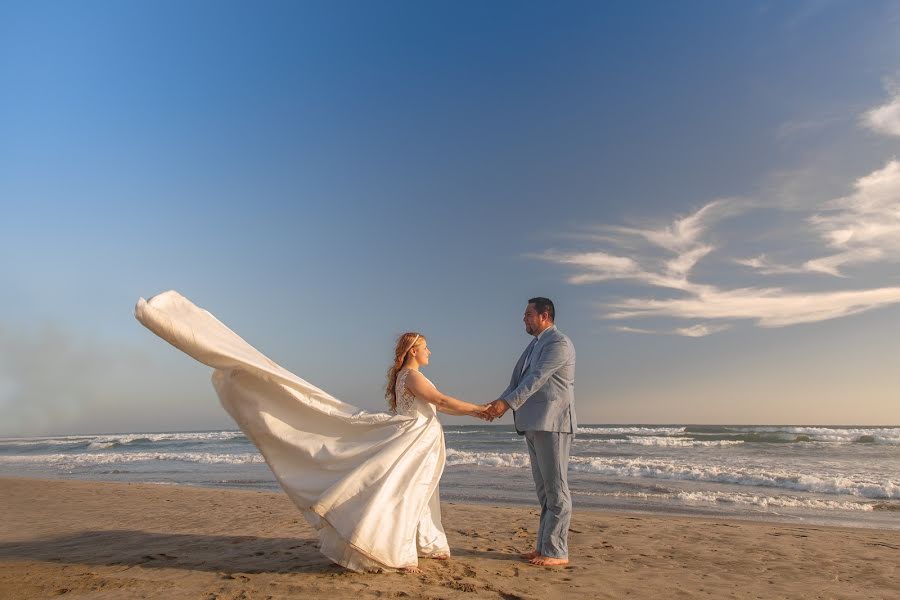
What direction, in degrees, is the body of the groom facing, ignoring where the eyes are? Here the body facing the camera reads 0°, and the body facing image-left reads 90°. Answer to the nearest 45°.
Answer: approximately 90°

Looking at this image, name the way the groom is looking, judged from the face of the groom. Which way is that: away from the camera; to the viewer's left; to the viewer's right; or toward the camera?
to the viewer's left
